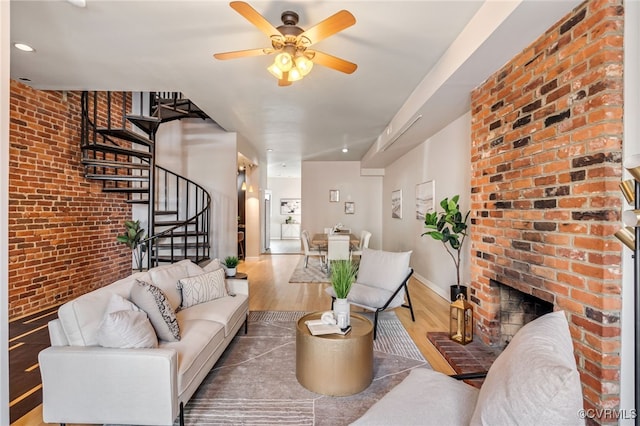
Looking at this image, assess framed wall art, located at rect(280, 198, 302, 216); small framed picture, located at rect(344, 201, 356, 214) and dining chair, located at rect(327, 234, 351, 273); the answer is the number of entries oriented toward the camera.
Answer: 2

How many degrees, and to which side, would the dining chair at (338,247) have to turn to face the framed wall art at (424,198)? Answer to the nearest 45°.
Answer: approximately 90° to its right

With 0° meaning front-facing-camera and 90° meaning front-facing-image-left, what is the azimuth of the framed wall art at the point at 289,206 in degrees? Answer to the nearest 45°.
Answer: approximately 0°

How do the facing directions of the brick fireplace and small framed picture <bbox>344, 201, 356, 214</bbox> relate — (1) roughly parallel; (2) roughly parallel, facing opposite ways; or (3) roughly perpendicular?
roughly perpendicular

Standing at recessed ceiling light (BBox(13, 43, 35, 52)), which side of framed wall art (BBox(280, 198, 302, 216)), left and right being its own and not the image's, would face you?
front

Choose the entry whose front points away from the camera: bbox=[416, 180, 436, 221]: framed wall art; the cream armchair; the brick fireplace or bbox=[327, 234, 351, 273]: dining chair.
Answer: the dining chair

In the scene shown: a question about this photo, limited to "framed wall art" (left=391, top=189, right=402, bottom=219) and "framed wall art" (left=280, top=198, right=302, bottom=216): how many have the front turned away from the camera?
0

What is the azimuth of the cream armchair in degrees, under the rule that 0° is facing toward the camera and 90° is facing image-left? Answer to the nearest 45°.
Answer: approximately 45°

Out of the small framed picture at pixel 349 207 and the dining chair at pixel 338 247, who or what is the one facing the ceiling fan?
the small framed picture

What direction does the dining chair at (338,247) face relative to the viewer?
away from the camera

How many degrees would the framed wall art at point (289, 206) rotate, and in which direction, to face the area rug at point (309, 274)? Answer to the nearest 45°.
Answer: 0° — it already faces it

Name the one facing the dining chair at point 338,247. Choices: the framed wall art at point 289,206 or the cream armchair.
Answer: the framed wall art

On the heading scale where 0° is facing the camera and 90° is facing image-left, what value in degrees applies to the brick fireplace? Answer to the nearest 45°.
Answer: approximately 45°

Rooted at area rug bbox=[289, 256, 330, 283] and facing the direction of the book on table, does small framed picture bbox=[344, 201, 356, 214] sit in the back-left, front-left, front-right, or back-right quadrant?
back-left

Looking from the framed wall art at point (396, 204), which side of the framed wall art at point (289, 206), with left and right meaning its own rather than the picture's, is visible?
front

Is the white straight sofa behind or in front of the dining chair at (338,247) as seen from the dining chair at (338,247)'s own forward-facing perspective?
behind

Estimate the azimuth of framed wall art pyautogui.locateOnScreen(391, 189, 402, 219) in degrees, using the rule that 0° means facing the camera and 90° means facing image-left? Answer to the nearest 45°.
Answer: approximately 45°

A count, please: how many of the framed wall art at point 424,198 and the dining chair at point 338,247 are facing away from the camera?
1
